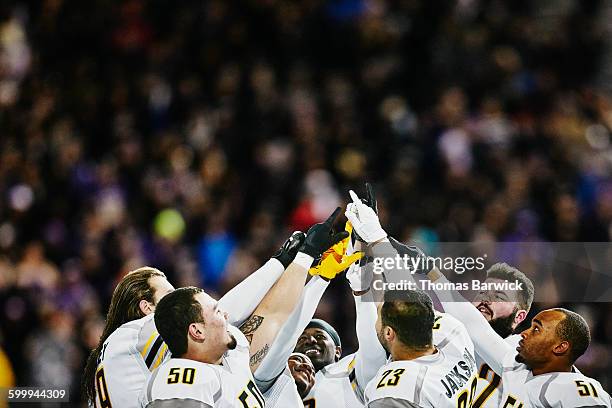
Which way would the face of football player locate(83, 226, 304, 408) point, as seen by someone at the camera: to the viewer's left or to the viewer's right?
to the viewer's right

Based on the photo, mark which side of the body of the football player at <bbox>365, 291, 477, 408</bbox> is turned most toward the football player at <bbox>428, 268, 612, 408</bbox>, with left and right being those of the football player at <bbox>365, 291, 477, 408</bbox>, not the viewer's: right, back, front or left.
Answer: right

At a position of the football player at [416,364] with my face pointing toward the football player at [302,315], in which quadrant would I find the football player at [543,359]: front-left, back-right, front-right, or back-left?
back-right

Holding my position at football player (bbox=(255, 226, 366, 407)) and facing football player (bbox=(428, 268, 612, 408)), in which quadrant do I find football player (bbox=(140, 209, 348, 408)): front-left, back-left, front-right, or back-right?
back-right

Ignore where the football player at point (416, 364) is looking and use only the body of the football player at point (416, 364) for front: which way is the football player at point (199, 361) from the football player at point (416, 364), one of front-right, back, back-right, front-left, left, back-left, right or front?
front-left

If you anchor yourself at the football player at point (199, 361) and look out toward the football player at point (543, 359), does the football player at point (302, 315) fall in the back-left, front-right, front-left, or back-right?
front-left

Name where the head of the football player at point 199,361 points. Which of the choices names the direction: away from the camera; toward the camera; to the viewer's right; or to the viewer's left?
to the viewer's right

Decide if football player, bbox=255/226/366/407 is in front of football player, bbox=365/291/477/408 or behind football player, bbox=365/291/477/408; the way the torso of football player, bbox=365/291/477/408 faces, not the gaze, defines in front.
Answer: in front

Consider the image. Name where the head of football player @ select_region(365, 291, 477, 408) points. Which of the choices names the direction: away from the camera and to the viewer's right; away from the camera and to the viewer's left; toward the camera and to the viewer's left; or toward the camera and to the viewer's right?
away from the camera and to the viewer's left

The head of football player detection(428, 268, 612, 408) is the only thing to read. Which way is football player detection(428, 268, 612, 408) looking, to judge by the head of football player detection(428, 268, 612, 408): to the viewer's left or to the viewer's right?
to the viewer's left

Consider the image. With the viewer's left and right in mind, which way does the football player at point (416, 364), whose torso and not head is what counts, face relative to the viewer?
facing away from the viewer and to the left of the viewer

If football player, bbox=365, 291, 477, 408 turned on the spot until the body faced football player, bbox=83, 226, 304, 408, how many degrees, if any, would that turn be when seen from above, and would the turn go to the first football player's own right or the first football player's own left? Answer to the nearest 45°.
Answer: approximately 45° to the first football player's own left
